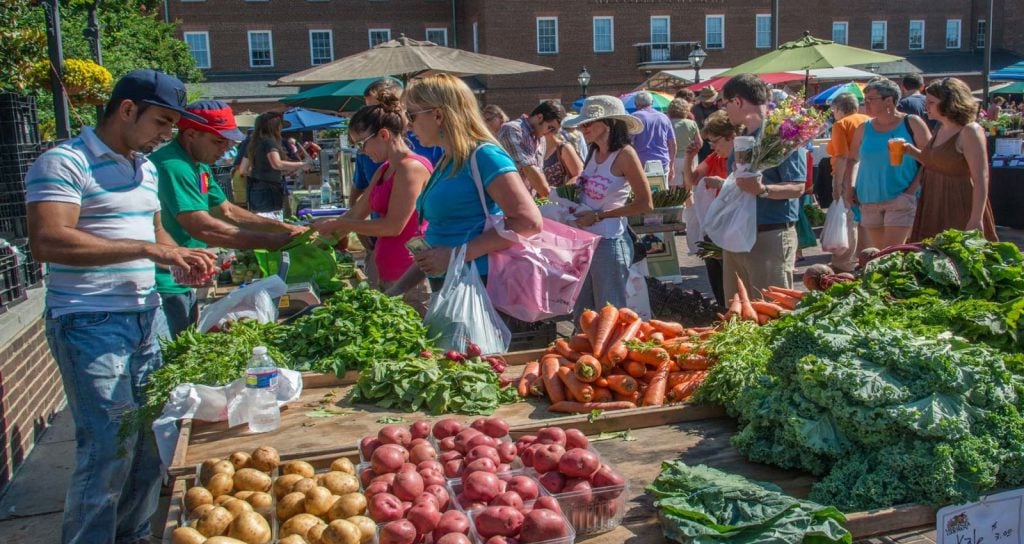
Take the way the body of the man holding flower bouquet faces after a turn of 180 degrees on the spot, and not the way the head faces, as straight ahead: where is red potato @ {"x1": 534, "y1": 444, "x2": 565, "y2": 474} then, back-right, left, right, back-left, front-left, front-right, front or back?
right

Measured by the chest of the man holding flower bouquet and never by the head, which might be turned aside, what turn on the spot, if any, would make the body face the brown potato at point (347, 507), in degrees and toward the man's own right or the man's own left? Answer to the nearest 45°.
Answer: approximately 90° to the man's own left

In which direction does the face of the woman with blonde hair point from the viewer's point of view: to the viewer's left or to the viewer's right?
to the viewer's left

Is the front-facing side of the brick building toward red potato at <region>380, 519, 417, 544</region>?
yes

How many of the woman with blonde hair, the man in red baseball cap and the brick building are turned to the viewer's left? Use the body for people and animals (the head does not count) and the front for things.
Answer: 1

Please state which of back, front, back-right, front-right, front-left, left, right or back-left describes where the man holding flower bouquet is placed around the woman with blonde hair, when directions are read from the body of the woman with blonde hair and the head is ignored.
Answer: back-right

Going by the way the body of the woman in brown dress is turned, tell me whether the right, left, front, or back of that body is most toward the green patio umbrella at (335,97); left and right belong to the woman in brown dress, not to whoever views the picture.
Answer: right

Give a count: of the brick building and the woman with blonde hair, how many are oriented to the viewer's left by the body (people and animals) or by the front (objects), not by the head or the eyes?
1

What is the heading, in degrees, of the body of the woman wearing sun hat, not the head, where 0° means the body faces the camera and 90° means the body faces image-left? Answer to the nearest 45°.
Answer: approximately 45°

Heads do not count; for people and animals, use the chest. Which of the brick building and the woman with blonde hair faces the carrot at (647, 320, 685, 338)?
the brick building

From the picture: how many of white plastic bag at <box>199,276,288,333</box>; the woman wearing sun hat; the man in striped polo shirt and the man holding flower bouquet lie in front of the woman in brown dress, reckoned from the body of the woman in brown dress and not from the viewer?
4

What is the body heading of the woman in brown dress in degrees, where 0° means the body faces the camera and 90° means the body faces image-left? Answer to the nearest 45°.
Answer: approximately 45°

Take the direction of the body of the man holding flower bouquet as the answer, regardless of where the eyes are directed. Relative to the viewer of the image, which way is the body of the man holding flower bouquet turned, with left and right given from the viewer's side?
facing to the left of the viewer

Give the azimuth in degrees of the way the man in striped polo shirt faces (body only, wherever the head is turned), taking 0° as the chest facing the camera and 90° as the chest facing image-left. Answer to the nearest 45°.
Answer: approximately 315°

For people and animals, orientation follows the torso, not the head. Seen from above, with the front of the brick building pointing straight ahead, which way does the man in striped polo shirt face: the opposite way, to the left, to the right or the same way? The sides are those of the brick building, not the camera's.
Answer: to the left

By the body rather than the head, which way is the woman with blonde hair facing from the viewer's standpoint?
to the viewer's left

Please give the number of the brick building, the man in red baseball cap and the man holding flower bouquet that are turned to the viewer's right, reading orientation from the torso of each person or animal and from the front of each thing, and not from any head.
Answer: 1
